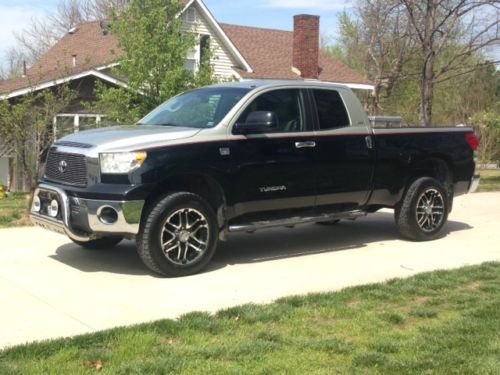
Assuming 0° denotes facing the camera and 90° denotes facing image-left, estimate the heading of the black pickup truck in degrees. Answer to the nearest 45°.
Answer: approximately 45°

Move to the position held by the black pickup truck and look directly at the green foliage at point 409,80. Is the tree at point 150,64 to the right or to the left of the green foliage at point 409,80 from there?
left

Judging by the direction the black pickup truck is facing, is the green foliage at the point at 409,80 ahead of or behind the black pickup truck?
behind

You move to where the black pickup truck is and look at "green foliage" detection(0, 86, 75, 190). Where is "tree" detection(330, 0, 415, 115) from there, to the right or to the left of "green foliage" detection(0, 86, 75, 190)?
right

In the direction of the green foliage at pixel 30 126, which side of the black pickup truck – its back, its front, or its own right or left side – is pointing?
right

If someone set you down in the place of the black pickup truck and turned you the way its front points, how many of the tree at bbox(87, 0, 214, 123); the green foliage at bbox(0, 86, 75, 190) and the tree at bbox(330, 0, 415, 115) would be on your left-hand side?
0

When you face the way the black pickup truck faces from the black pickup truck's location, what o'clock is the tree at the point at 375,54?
The tree is roughly at 5 o'clock from the black pickup truck.

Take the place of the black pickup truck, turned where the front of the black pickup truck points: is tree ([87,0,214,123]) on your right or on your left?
on your right
